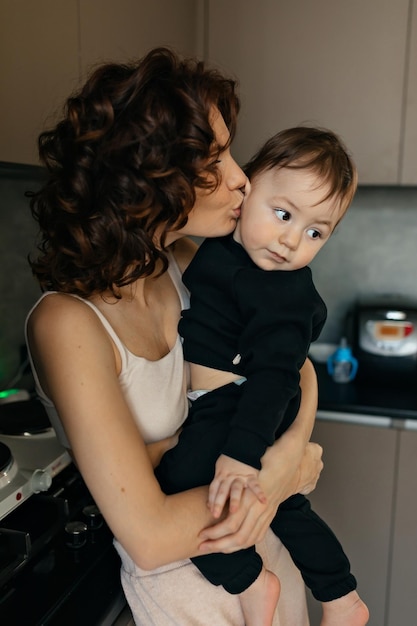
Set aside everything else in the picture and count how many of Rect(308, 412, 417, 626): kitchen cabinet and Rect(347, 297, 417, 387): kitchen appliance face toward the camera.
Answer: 2

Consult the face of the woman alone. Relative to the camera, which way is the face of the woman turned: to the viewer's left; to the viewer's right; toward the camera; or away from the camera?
to the viewer's right

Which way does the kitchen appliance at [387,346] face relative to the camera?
toward the camera

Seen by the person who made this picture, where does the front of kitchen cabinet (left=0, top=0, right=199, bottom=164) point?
facing the viewer

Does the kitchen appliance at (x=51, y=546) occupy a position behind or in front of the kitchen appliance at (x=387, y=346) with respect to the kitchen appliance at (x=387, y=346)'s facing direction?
in front
